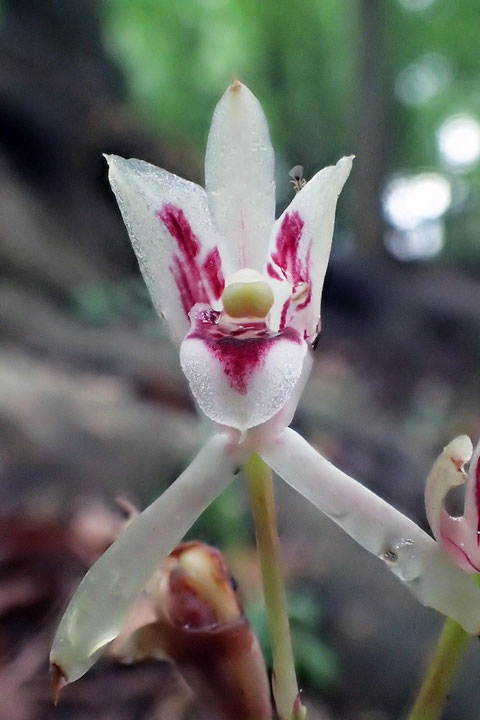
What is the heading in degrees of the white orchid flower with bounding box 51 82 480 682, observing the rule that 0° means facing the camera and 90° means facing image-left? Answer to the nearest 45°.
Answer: approximately 0°
